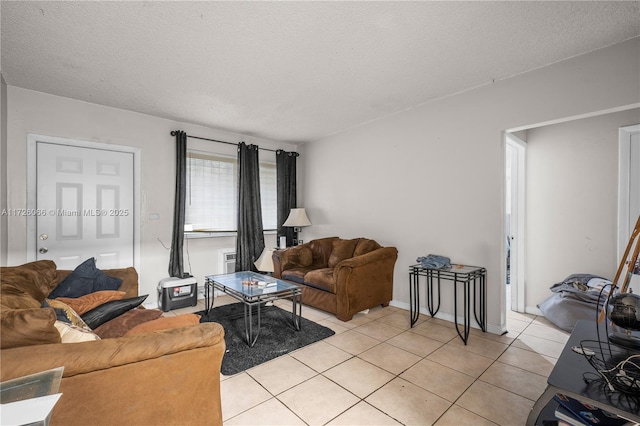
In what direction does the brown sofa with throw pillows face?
to the viewer's right

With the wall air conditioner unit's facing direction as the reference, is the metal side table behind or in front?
in front

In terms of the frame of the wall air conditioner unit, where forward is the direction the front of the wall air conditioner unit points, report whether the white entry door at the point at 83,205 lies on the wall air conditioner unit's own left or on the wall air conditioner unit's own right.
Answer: on the wall air conditioner unit's own right

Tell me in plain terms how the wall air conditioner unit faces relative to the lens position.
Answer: facing the viewer and to the right of the viewer

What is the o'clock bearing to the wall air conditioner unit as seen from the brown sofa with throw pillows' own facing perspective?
The wall air conditioner unit is roughly at 10 o'clock from the brown sofa with throw pillows.

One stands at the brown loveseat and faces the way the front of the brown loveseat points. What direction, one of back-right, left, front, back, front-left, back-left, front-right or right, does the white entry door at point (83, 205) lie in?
front-right

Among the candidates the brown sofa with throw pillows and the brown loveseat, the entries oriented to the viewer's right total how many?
1

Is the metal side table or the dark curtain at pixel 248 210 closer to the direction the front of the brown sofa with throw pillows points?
the metal side table

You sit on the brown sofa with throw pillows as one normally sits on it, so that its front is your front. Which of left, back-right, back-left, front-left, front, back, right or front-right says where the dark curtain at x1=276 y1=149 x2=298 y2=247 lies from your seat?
front-left

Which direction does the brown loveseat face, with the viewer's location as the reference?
facing the viewer and to the left of the viewer

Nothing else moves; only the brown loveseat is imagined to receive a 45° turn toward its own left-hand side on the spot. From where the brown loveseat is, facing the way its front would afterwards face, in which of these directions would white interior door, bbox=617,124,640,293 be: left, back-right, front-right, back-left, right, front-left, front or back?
left

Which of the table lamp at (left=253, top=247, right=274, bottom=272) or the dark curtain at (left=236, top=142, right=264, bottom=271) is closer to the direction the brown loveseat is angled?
the table lamp
